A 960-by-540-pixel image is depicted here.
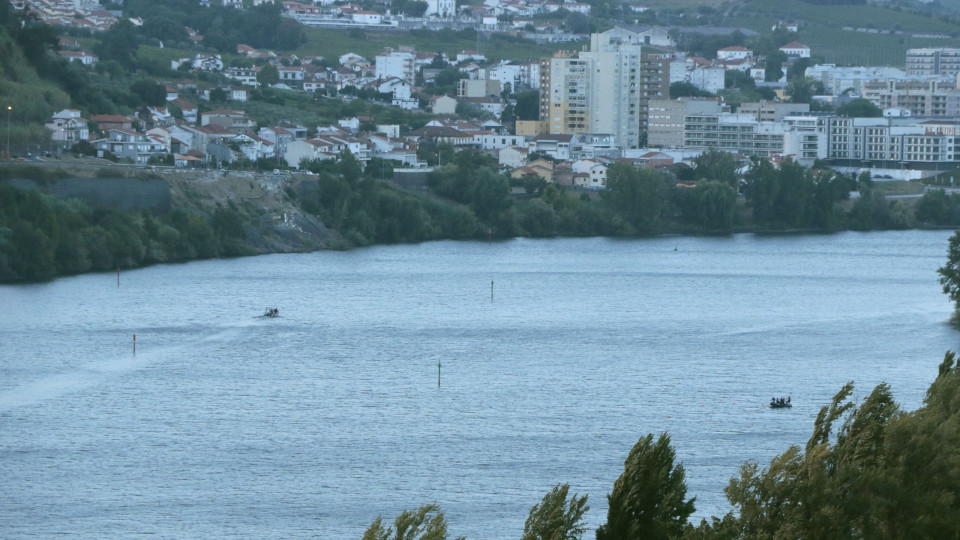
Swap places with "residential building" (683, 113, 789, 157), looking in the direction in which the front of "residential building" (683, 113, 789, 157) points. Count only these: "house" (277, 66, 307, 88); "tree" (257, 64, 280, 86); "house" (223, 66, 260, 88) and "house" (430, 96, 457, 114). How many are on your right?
4

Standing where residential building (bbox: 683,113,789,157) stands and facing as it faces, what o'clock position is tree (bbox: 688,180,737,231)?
The tree is roughly at 12 o'clock from the residential building.

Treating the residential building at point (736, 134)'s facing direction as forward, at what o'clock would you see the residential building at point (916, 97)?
the residential building at point (916, 97) is roughly at 7 o'clock from the residential building at point (736, 134).

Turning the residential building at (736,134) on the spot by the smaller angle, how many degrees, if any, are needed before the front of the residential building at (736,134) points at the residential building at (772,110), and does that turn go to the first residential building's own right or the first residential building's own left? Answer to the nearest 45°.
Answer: approximately 180°

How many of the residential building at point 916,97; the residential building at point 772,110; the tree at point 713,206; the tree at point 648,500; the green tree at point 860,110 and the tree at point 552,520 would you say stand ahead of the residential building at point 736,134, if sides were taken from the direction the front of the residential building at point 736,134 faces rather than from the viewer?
3

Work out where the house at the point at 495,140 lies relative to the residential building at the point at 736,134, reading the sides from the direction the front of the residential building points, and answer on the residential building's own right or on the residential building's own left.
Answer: on the residential building's own right

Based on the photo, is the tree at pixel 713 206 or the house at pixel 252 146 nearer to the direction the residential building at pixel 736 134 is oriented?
the tree

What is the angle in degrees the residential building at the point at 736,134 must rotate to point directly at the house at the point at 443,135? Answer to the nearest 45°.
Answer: approximately 45° to its right

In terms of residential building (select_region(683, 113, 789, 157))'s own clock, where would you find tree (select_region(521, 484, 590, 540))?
The tree is roughly at 12 o'clock from the residential building.

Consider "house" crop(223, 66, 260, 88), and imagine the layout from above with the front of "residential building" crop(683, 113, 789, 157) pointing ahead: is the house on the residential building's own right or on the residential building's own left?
on the residential building's own right

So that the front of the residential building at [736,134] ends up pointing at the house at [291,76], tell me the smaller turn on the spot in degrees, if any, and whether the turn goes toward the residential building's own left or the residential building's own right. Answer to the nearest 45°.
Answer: approximately 90° to the residential building's own right

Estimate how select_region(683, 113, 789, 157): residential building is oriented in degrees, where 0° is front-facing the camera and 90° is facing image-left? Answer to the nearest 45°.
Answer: approximately 0°

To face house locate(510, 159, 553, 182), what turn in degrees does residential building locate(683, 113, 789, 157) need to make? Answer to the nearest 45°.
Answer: approximately 45° to its right

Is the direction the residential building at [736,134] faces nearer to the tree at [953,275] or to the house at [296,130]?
the tree

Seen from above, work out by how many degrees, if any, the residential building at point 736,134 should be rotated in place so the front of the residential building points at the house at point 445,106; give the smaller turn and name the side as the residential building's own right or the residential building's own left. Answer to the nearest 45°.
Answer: approximately 90° to the residential building's own right

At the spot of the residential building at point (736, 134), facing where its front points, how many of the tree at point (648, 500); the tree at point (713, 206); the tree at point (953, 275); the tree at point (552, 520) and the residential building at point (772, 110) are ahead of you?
4

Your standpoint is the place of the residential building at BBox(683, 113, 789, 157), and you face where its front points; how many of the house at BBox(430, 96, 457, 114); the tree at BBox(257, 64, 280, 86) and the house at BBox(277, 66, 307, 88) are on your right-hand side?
3
